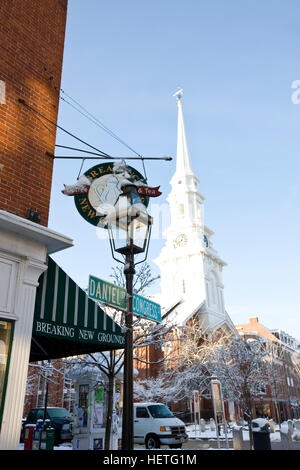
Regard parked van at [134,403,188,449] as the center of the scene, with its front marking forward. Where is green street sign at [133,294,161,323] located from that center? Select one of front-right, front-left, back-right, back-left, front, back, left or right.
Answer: front-right

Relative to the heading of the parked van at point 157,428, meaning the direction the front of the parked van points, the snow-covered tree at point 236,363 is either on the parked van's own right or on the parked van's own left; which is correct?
on the parked van's own left

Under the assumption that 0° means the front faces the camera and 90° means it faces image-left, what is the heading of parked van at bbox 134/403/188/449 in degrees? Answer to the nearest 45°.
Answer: approximately 315°

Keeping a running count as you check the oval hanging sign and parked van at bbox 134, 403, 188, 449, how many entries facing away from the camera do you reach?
0

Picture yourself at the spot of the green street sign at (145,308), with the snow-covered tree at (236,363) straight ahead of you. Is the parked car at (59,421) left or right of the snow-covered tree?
left

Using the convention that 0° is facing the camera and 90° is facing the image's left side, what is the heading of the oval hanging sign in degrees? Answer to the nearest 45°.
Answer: approximately 0°

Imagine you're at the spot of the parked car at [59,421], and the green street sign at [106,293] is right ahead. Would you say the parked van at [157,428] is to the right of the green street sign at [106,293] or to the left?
left

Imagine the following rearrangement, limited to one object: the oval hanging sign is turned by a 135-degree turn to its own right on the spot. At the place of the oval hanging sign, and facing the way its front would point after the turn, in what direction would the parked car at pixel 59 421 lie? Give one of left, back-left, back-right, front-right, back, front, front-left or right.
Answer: front-right

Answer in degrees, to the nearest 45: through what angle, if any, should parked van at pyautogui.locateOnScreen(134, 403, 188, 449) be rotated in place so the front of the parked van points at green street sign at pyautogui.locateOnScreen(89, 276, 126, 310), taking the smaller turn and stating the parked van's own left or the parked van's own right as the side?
approximately 45° to the parked van's own right
